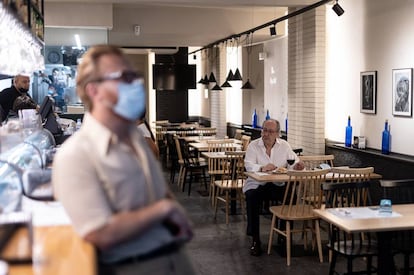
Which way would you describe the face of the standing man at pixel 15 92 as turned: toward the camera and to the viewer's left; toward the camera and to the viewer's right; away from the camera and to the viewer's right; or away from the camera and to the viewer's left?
toward the camera and to the viewer's right

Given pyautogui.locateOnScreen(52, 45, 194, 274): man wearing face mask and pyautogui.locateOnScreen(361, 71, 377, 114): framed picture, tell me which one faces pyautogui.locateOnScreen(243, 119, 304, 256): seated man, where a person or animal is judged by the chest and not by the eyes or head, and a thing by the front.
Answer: the framed picture

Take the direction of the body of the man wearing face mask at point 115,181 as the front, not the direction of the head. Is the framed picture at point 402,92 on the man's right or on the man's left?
on the man's left

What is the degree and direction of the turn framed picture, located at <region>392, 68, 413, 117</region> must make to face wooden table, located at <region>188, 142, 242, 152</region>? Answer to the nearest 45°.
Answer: approximately 90° to its right

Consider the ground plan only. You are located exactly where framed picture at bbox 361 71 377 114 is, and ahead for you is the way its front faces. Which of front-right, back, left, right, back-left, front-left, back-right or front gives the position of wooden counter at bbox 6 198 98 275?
front-left
